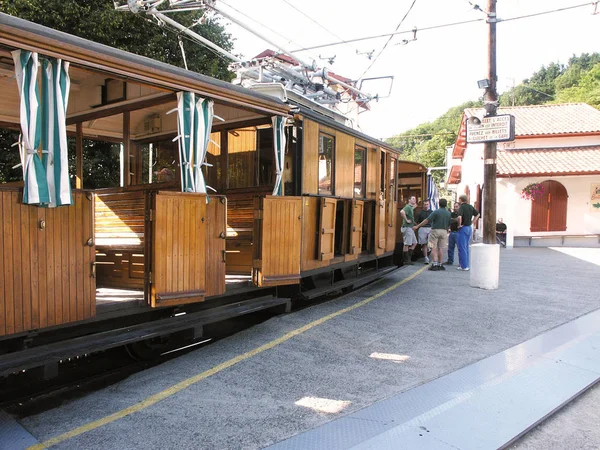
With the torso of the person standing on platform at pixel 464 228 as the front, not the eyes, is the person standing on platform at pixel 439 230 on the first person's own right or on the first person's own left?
on the first person's own left

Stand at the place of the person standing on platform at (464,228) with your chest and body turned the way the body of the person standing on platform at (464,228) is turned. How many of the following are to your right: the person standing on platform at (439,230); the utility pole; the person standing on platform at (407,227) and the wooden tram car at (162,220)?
0

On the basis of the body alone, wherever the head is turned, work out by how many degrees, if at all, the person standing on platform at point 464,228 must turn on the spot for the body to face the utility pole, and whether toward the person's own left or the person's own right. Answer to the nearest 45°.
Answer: approximately 135° to the person's own left

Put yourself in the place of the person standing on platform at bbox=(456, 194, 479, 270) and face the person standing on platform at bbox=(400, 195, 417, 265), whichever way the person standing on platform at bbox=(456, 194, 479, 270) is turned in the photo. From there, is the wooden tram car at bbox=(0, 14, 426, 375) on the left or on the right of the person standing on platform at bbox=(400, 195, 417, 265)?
left

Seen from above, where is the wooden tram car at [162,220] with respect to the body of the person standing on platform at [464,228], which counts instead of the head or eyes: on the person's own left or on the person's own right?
on the person's own left

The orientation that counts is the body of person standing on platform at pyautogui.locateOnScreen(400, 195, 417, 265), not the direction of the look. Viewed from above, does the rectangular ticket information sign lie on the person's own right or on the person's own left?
on the person's own right

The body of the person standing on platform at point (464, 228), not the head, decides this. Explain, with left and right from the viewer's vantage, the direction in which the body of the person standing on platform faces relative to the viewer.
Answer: facing away from the viewer and to the left of the viewer

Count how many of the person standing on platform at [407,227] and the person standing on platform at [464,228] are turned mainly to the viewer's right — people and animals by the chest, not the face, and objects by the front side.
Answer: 1

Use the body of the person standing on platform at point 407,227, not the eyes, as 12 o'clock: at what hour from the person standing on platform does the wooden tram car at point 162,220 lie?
The wooden tram car is roughly at 4 o'clock from the person standing on platform.

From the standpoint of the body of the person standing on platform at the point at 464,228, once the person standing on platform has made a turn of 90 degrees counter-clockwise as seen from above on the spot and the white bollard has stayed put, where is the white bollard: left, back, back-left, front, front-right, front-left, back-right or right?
front-left

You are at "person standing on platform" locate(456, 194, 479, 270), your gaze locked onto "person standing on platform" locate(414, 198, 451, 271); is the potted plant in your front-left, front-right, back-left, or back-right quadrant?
back-right

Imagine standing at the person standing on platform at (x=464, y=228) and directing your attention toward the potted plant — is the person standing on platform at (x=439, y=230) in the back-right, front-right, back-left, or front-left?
back-left

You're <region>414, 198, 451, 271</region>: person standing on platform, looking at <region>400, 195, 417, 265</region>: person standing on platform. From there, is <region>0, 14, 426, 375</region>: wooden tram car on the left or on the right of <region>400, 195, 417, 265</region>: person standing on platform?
left

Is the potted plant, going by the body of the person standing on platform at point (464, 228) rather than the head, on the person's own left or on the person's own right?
on the person's own right

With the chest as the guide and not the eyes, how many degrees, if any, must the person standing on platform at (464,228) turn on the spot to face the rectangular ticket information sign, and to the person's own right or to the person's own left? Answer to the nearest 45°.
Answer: approximately 135° to the person's own left

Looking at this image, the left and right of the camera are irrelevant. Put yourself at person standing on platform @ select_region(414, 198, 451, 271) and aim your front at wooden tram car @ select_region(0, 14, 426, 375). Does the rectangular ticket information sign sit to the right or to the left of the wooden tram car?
left
